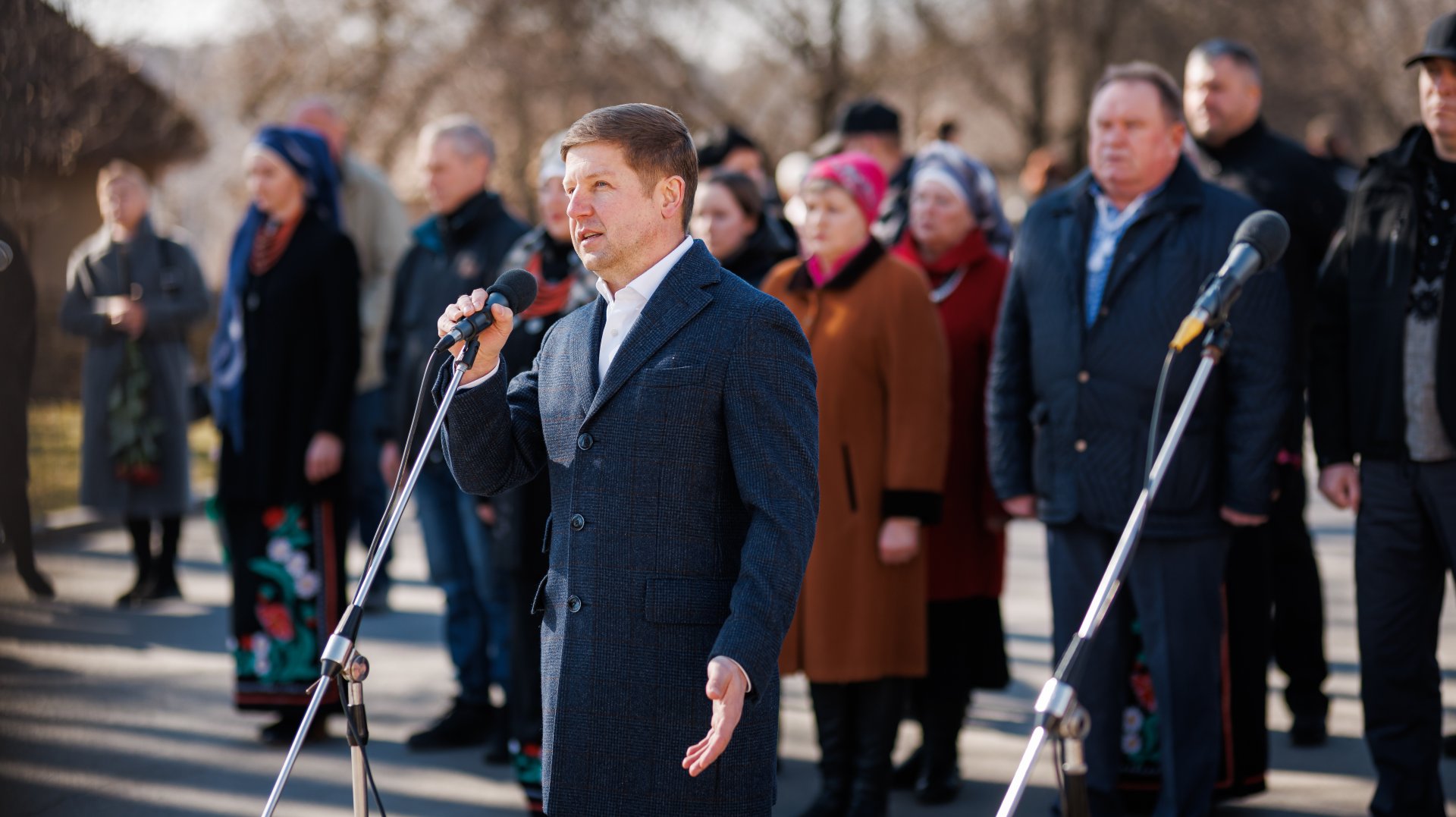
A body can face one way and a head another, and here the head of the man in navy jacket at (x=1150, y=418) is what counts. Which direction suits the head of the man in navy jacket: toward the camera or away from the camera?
toward the camera

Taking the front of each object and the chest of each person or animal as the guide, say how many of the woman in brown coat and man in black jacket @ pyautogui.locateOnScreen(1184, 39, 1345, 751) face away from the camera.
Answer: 0

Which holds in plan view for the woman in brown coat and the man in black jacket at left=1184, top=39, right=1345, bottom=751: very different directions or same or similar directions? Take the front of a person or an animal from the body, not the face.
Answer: same or similar directions

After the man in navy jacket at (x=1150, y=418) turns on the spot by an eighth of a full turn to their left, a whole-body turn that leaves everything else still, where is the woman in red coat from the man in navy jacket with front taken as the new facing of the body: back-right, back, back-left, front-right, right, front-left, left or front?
back-right

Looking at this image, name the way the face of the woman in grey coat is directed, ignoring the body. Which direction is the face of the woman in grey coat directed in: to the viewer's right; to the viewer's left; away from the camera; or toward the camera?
toward the camera

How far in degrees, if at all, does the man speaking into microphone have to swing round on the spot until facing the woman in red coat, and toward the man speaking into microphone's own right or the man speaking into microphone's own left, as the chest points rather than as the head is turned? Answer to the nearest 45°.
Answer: approximately 180°

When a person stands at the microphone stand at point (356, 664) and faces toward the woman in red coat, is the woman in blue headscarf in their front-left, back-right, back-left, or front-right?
front-left

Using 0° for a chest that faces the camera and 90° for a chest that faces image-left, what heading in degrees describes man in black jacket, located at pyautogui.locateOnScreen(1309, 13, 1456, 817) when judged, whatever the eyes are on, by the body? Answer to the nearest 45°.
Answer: approximately 0°

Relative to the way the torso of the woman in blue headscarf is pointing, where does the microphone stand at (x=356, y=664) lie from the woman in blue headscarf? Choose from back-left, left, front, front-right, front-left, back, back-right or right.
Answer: front-left

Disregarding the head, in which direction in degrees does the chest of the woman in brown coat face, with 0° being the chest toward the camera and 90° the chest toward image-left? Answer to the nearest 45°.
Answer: approximately 45°

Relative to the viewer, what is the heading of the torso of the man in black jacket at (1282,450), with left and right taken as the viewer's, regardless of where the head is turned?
facing the viewer and to the left of the viewer

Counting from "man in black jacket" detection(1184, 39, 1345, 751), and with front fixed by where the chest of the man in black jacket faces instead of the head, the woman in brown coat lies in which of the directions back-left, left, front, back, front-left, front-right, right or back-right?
front

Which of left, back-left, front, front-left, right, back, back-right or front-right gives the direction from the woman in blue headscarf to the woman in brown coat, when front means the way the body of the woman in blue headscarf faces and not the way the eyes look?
left
